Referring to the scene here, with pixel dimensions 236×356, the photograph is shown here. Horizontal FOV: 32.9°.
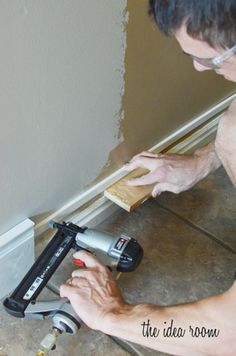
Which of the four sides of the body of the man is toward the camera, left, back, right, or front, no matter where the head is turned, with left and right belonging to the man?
left

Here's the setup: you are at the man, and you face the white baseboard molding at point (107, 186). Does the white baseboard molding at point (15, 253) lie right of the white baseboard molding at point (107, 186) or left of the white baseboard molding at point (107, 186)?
left

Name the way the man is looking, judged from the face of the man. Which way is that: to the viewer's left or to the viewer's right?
to the viewer's left
